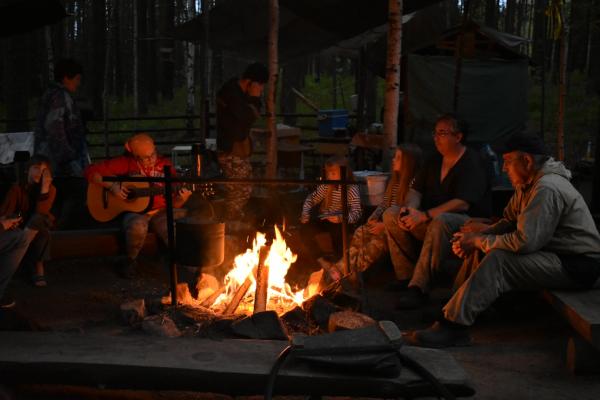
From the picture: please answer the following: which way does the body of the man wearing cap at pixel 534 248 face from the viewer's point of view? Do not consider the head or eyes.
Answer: to the viewer's left

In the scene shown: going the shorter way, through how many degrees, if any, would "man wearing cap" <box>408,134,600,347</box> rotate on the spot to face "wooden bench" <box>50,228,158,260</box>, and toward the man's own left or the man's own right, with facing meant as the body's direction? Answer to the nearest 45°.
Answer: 0° — they already face it

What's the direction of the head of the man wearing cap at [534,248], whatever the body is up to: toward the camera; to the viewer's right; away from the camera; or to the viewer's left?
to the viewer's left

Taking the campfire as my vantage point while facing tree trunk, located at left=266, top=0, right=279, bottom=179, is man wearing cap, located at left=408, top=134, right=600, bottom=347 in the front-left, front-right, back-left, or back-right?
back-right

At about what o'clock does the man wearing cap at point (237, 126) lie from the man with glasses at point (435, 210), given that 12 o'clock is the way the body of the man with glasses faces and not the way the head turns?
The man wearing cap is roughly at 3 o'clock from the man with glasses.

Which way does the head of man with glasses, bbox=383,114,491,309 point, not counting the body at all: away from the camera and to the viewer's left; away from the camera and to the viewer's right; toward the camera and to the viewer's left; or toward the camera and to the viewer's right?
toward the camera and to the viewer's left

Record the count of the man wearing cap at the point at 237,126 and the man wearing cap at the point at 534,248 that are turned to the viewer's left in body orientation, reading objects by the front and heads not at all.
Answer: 1

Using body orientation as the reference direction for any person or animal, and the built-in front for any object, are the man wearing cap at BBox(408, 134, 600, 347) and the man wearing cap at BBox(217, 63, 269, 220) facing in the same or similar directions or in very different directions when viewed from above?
very different directions

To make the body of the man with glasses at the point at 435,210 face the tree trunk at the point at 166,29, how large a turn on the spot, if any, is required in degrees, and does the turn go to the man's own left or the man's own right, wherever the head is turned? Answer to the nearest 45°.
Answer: approximately 90° to the man's own right

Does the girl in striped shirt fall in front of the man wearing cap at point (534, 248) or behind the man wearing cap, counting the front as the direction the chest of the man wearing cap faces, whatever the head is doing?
in front

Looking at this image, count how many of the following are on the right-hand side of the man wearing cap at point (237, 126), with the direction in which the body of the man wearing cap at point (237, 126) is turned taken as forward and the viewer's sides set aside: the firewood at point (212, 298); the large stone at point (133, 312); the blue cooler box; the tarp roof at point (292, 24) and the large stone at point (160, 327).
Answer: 3
